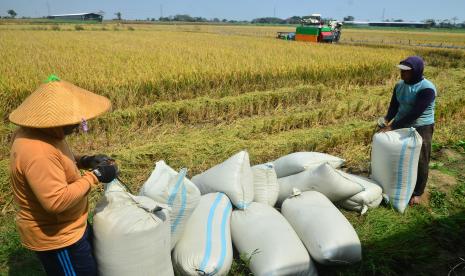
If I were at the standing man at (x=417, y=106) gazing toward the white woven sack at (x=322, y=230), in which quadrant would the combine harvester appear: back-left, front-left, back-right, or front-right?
back-right

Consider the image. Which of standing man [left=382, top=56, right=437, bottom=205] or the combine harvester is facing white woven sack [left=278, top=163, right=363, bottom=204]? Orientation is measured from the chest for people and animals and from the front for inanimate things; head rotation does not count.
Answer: the standing man

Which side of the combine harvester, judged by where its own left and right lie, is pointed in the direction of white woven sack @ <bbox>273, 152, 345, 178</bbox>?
left

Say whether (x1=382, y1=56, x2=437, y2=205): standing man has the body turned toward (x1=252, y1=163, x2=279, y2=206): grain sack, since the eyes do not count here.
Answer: yes

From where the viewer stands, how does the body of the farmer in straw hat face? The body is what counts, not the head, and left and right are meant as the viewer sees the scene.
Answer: facing to the right of the viewer

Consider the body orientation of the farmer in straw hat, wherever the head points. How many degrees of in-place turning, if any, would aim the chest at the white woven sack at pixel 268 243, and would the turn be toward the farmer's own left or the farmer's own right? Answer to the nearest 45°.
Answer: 0° — they already face it

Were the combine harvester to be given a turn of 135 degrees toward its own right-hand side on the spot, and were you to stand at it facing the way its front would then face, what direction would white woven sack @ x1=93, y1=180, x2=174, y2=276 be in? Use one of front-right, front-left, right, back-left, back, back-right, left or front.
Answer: back-right

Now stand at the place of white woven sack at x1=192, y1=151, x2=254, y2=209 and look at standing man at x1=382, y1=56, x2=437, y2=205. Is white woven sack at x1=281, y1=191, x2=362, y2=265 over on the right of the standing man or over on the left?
right

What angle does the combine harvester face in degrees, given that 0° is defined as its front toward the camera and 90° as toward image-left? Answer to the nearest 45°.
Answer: approximately 90°

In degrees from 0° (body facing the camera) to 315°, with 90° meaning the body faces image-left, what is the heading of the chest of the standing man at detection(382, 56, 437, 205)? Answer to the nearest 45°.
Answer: approximately 45°

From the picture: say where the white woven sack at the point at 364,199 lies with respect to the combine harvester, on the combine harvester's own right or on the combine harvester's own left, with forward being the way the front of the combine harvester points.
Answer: on the combine harvester's own left

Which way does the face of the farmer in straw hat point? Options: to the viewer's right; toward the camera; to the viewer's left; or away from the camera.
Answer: to the viewer's right

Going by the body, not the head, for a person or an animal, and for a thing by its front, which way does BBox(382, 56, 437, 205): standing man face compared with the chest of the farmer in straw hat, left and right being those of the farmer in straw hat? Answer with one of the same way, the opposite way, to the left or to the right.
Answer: the opposite way
